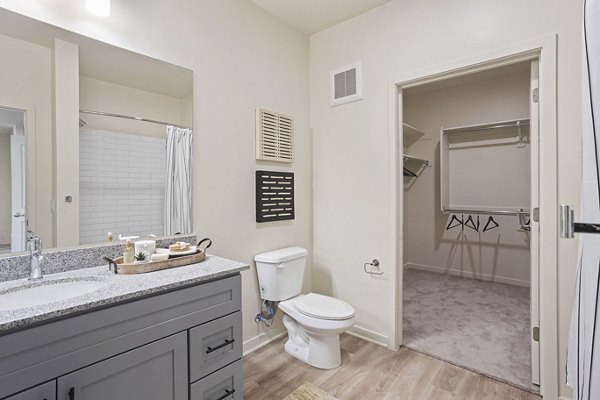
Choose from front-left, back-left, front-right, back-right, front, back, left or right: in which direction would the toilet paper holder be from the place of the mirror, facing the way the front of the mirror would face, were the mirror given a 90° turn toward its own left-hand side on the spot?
front-right

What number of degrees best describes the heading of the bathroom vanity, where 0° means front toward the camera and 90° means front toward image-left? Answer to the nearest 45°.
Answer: approximately 315°

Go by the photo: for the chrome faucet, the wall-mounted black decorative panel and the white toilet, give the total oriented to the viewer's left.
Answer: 0

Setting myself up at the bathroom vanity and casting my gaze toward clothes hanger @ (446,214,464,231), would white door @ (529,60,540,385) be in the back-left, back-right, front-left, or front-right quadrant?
front-right

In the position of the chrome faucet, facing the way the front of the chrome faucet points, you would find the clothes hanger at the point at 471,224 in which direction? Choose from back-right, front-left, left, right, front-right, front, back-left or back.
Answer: front-left

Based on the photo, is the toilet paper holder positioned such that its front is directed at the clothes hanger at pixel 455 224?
no

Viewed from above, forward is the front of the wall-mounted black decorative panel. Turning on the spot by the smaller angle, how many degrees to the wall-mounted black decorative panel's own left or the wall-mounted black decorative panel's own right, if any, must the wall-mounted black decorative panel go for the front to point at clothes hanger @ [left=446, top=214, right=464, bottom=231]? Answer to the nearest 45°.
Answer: approximately 90° to the wall-mounted black decorative panel's own left

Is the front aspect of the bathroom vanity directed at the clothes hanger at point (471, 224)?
no

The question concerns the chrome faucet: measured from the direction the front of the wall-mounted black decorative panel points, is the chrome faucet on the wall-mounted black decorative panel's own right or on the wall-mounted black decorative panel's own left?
on the wall-mounted black decorative panel's own right

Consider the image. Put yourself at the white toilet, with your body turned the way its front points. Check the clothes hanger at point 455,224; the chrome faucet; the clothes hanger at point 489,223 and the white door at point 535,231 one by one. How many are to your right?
1

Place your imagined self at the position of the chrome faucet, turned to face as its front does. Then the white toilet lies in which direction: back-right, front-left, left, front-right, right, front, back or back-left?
front-left

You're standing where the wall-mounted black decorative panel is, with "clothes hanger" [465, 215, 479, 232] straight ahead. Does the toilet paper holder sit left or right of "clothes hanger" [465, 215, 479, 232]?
right

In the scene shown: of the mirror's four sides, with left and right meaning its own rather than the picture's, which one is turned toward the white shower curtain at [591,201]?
front

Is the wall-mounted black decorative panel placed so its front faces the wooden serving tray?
no

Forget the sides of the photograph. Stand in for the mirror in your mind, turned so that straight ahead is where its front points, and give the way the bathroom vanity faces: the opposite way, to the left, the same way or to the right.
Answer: the same way

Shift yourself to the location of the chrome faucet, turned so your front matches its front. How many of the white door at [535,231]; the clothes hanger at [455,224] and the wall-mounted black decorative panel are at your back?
0

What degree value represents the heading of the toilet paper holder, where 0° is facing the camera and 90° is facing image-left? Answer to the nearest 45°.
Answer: approximately 45°

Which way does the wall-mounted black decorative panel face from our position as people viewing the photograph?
facing the viewer and to the right of the viewer
